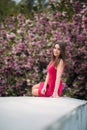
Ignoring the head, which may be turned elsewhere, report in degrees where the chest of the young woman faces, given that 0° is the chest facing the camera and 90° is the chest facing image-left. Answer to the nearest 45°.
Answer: approximately 45°

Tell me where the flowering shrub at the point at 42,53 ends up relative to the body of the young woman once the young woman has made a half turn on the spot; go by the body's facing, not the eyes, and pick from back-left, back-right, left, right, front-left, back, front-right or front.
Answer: front-left
